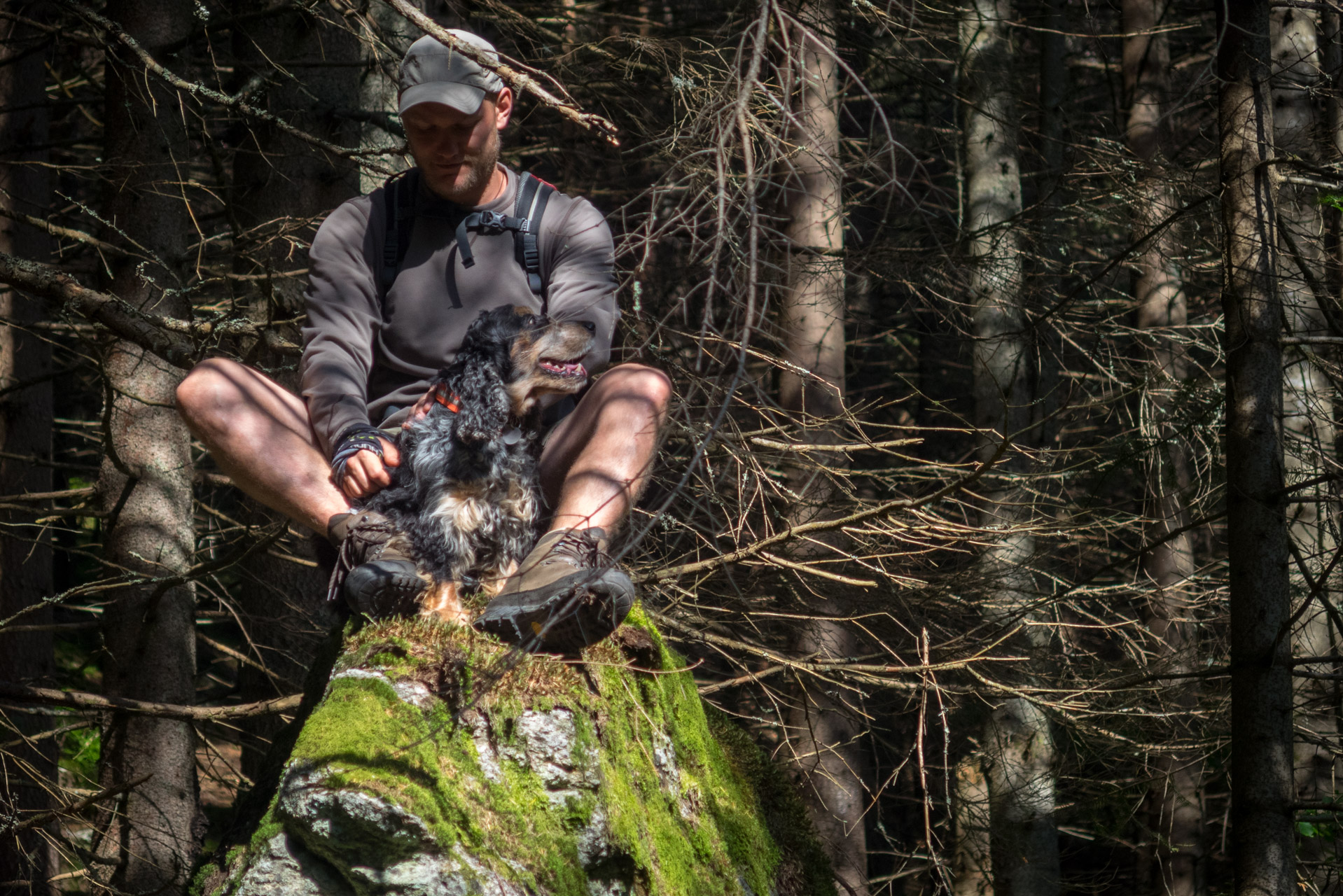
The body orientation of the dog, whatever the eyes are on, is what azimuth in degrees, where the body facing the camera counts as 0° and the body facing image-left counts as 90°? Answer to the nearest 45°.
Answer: approximately 315°

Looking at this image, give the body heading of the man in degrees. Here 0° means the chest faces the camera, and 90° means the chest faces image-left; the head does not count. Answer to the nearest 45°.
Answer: approximately 0°

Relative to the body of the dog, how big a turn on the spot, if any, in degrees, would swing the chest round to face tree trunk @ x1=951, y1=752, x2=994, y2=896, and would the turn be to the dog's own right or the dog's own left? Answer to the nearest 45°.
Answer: approximately 90° to the dog's own left

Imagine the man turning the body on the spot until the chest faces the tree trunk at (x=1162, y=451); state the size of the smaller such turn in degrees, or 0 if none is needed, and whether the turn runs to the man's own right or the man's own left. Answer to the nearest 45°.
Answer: approximately 135° to the man's own left

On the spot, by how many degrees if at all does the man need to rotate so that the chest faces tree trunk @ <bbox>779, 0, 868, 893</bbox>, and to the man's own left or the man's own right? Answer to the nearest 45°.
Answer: approximately 135° to the man's own left

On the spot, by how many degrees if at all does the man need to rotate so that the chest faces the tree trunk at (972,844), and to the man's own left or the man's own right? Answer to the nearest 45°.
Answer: approximately 135° to the man's own left

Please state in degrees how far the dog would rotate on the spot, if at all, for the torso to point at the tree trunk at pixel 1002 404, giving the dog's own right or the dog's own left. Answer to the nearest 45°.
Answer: approximately 90° to the dog's own left

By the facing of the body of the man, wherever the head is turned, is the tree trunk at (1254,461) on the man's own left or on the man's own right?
on the man's own left
